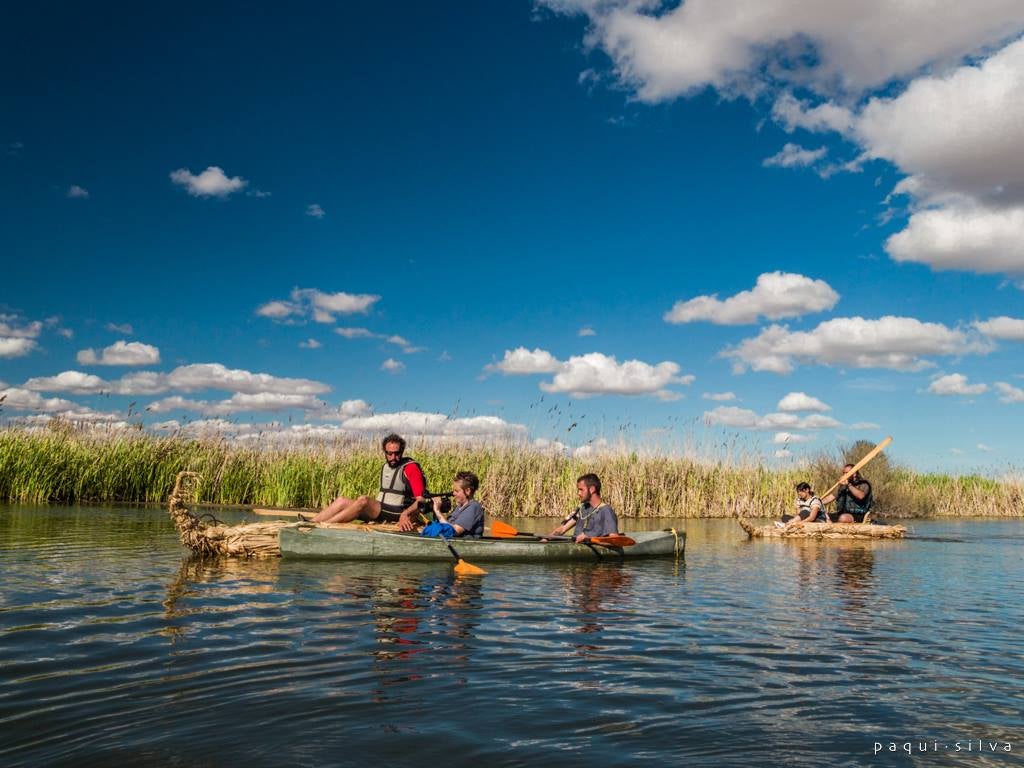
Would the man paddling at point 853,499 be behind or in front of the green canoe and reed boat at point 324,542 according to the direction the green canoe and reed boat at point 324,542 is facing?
behind

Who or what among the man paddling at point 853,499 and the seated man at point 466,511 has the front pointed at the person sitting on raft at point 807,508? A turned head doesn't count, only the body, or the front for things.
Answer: the man paddling

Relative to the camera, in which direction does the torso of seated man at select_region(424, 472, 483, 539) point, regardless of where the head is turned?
to the viewer's left

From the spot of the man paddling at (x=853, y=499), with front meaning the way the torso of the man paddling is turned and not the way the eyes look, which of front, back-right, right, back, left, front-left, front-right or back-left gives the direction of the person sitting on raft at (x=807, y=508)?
front

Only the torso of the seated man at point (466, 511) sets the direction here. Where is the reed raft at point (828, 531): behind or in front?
behind

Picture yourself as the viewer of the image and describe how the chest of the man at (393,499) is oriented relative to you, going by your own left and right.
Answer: facing the viewer and to the left of the viewer

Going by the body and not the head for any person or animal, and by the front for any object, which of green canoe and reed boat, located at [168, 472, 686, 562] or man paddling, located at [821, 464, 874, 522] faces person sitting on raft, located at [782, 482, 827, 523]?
the man paddling

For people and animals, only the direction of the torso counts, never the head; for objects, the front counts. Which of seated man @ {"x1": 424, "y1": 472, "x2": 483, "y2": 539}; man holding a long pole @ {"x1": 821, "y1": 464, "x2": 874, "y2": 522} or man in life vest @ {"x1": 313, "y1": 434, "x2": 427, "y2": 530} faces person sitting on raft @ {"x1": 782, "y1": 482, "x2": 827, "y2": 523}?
man holding a long pole @ {"x1": 821, "y1": 464, "x2": 874, "y2": 522}

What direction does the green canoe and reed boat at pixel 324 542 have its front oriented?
to the viewer's left

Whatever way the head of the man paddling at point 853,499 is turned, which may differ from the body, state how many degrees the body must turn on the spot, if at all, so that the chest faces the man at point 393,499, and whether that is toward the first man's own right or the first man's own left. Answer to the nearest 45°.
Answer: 0° — they already face them

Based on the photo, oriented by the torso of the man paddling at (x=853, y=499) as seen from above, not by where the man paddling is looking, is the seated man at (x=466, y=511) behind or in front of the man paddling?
in front

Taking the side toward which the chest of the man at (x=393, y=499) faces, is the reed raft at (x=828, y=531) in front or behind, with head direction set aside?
behind
